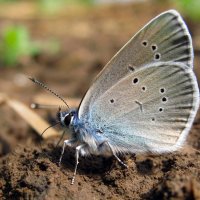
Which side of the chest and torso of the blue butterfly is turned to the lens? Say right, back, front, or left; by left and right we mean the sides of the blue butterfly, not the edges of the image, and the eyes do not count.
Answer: left
